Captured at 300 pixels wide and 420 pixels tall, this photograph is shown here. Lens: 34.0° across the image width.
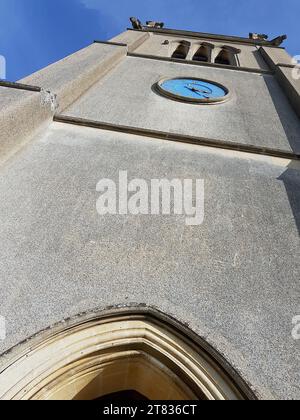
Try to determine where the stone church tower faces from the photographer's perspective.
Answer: facing the viewer
